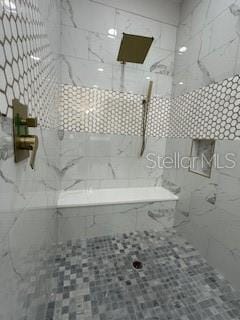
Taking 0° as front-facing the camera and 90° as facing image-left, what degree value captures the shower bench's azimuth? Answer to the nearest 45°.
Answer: approximately 0°

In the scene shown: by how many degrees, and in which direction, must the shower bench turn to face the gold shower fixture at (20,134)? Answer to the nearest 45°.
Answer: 0° — it already faces it
